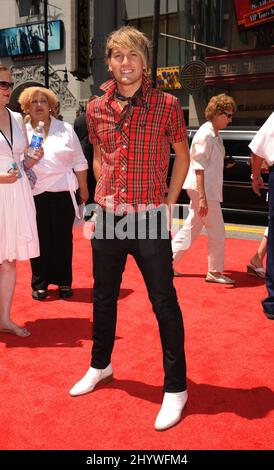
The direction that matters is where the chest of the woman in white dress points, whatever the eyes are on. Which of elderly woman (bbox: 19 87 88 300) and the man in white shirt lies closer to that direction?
the man in white shirt

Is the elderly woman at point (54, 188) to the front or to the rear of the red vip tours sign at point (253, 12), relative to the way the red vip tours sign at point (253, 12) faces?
to the front

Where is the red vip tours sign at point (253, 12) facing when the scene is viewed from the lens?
facing the viewer and to the left of the viewer

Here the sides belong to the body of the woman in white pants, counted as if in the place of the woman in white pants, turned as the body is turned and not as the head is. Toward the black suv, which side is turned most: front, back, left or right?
left

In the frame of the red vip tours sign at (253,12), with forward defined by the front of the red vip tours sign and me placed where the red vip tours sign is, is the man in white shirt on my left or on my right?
on my left

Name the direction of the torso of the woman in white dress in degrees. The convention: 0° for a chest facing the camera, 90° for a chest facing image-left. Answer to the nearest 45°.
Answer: approximately 315°
